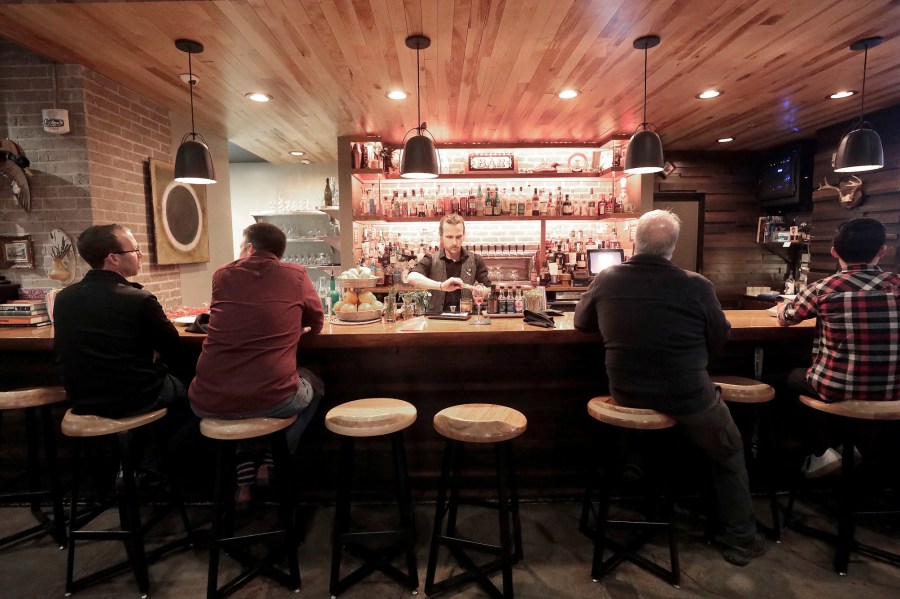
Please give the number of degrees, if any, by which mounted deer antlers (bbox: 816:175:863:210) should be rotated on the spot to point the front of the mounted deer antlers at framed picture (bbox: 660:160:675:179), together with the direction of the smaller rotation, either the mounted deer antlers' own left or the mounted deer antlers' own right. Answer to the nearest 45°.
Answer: approximately 45° to the mounted deer antlers' own right

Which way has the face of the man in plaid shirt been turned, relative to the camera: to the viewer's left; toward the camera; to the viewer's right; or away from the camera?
away from the camera

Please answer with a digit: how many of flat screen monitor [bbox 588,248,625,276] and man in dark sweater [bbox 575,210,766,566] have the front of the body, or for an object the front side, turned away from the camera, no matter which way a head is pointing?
1

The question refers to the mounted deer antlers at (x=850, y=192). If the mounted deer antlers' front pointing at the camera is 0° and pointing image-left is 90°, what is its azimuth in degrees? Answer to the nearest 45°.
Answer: approximately 45°

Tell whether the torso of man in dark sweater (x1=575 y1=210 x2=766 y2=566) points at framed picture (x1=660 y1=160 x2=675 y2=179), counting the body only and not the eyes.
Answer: yes

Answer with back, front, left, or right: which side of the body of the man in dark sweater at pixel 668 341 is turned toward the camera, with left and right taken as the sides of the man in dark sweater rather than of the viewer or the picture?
back

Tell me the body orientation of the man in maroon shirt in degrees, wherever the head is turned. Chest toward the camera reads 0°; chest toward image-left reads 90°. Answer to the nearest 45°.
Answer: approximately 225°

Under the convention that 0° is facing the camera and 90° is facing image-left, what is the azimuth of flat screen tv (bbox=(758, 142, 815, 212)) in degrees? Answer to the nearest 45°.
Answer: approximately 45°

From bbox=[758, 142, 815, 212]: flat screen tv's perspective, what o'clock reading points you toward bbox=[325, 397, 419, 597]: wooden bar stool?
The wooden bar stool is roughly at 11 o'clock from the flat screen tv.

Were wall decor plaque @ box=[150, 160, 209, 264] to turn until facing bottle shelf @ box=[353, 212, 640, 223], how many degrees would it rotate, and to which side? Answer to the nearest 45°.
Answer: approximately 45° to its left

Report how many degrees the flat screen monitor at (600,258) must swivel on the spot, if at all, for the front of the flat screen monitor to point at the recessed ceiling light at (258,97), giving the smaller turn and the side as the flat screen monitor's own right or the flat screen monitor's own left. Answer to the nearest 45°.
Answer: approximately 45° to the flat screen monitor's own right

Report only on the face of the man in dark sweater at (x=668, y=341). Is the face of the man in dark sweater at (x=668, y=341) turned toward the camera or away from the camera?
away from the camera
